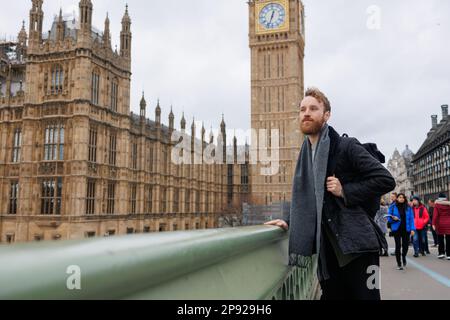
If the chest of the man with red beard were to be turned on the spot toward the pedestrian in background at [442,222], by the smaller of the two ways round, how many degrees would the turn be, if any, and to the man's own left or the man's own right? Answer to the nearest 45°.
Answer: approximately 135° to the man's own right

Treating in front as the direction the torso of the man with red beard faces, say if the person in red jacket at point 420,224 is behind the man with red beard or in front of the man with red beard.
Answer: behind

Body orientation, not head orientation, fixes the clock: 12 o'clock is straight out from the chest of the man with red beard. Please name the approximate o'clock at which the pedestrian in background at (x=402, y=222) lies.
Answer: The pedestrian in background is roughly at 5 o'clock from the man with red beard.

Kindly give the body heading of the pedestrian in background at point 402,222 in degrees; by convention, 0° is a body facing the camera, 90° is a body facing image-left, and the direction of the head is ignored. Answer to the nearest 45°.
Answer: approximately 0°

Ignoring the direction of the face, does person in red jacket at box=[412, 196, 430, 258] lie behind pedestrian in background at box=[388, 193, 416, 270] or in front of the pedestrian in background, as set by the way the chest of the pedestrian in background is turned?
behind
